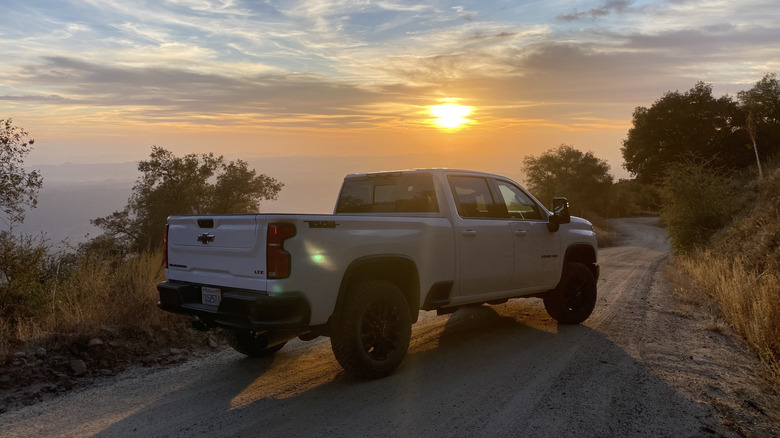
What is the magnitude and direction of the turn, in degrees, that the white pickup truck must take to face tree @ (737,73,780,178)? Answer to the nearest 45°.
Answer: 0° — it already faces it

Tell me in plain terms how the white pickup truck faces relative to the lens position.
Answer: facing away from the viewer and to the right of the viewer

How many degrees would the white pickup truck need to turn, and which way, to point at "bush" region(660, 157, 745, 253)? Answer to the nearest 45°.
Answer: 0° — it already faces it

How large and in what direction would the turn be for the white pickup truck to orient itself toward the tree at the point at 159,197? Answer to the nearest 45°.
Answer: approximately 90° to its left

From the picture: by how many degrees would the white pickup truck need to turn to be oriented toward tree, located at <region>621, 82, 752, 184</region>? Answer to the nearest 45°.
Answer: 0° — it already faces it
